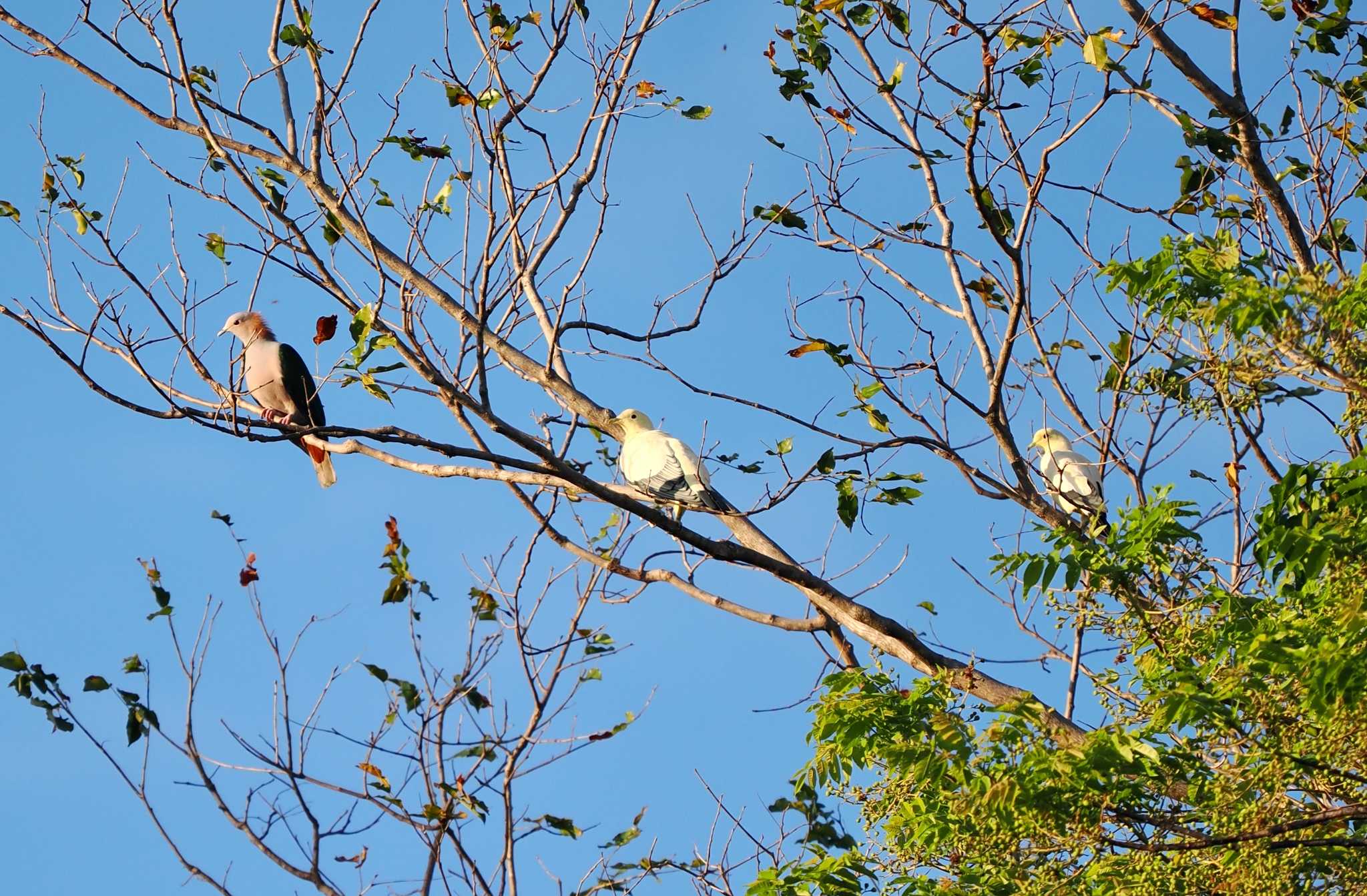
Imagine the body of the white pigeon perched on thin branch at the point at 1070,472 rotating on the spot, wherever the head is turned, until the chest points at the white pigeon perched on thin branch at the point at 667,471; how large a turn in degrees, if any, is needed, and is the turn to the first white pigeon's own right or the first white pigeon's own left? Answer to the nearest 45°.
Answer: approximately 45° to the first white pigeon's own left

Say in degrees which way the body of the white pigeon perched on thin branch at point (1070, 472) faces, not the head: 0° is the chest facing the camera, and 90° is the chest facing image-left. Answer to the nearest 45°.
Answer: approximately 90°
